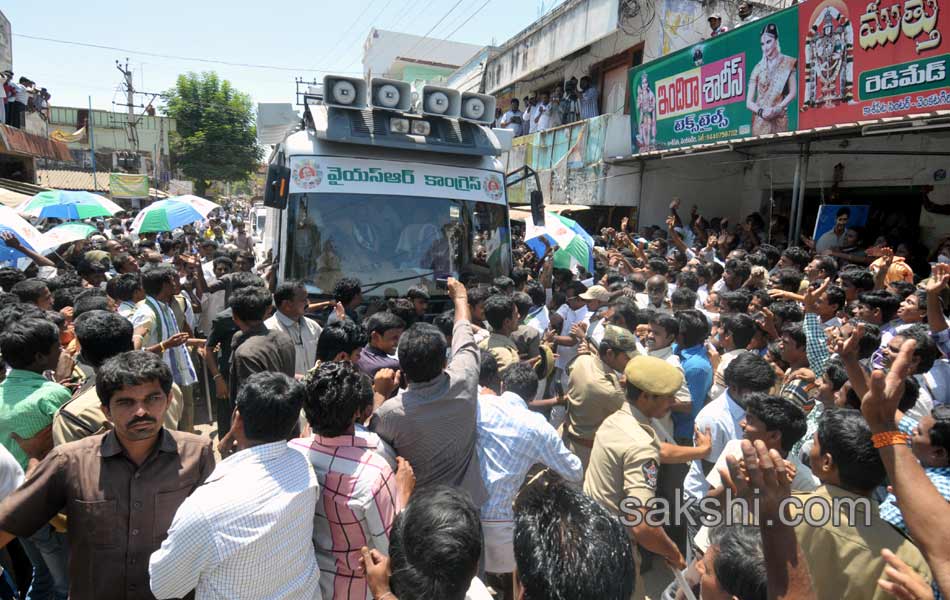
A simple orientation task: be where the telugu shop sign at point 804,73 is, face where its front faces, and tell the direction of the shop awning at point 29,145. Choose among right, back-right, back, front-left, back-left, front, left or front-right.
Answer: front-right

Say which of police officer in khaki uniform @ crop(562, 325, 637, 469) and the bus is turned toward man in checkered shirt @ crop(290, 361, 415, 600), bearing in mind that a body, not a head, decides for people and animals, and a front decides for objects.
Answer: the bus

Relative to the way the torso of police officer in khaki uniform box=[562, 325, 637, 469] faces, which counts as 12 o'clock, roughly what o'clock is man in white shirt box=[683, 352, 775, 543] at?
The man in white shirt is roughly at 2 o'clock from the police officer in khaki uniform.

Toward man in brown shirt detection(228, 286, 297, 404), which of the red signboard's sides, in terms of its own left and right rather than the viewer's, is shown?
front

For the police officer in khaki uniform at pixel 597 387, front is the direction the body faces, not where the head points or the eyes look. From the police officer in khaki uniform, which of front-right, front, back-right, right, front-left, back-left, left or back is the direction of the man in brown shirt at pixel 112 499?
back

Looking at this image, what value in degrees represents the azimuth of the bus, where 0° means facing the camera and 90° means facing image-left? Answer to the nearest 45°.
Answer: approximately 0°

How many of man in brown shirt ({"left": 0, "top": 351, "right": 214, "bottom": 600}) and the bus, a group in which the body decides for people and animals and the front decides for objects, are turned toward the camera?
2

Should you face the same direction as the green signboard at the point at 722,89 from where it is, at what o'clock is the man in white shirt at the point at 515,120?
The man in white shirt is roughly at 3 o'clock from the green signboard.

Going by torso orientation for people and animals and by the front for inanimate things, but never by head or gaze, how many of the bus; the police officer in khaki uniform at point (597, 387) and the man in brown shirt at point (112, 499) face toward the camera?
2

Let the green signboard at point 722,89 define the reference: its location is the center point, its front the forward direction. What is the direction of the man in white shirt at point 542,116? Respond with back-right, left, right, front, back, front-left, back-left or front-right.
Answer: right
